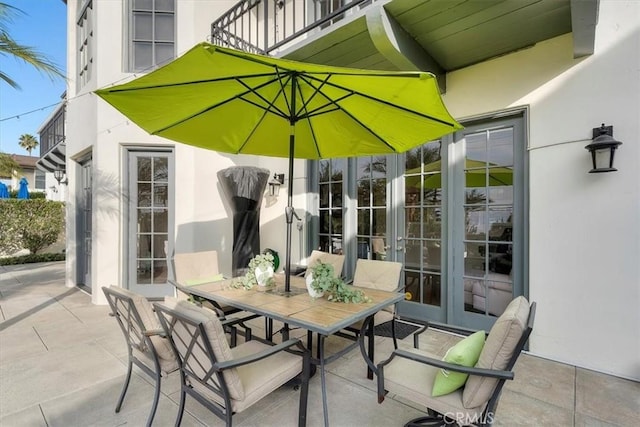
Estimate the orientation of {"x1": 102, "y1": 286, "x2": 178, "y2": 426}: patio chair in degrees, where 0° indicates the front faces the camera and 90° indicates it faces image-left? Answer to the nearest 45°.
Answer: approximately 225°

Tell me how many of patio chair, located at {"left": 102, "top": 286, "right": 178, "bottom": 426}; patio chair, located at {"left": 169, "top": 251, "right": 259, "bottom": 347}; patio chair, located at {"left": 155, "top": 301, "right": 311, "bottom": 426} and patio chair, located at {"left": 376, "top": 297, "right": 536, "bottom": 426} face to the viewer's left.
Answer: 1

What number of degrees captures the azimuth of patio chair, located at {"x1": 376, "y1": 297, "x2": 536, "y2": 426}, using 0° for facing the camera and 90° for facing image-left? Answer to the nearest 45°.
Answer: approximately 90°

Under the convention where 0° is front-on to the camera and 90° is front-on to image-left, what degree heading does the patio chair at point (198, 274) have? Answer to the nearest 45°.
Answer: approximately 315°

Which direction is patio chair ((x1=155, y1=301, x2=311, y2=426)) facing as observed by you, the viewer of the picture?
facing away from the viewer and to the right of the viewer

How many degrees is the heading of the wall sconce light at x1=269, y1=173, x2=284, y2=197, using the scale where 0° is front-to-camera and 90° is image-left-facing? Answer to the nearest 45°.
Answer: approximately 45°

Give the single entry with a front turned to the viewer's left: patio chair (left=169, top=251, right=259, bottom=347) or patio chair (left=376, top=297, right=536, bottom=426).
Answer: patio chair (left=376, top=297, right=536, bottom=426)

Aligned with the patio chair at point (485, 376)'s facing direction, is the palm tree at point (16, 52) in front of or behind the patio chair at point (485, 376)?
in front

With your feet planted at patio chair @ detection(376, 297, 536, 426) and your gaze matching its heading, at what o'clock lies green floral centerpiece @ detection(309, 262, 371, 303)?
The green floral centerpiece is roughly at 1 o'clock from the patio chair.
